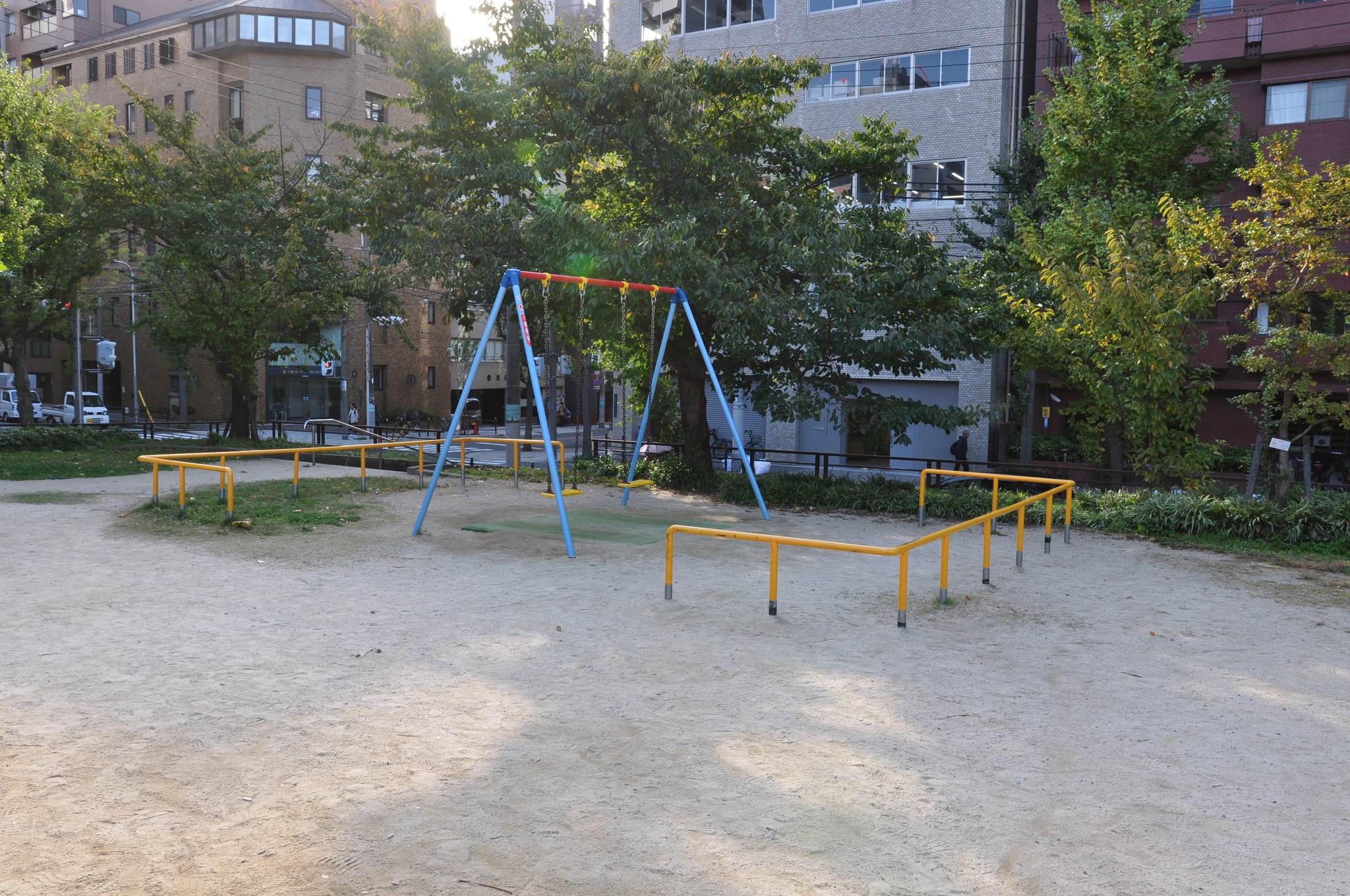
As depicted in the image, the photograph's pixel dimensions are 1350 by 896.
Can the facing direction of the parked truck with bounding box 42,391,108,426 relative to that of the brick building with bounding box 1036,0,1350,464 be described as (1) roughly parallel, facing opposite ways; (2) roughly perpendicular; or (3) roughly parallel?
roughly perpendicular

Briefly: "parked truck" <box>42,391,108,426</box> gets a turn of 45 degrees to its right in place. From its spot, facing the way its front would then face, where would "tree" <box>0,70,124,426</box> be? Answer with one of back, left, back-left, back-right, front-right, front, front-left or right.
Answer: front

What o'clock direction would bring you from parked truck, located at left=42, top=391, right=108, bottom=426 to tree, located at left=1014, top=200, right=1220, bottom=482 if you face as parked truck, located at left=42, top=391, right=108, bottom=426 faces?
The tree is roughly at 1 o'clock from the parked truck.

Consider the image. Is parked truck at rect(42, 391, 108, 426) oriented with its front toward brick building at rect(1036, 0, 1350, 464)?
yes

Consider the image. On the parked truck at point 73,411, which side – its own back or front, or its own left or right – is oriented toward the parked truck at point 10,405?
back

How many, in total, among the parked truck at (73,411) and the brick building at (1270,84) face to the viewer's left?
0

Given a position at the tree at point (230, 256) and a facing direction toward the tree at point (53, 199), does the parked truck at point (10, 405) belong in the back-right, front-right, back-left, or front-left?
front-right

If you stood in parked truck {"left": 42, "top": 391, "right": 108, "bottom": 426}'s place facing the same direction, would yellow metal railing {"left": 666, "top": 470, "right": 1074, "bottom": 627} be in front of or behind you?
in front

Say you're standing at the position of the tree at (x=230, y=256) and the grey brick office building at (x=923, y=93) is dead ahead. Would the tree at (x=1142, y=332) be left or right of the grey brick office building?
right

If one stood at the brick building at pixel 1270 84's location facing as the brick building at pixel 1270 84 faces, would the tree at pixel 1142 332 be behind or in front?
in front

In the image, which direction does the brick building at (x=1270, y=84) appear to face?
toward the camera

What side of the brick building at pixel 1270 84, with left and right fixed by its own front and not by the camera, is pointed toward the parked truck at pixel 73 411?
right

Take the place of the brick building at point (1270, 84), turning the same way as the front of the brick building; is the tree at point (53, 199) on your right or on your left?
on your right

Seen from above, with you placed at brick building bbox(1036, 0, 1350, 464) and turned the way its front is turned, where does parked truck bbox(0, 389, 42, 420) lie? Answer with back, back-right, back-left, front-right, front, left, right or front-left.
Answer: right

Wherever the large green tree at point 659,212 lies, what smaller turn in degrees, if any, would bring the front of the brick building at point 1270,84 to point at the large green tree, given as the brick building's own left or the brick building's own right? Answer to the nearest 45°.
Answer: approximately 45° to the brick building's own right
